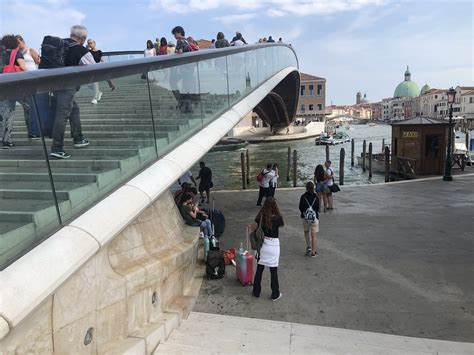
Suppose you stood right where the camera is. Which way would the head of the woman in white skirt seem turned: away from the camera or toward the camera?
away from the camera

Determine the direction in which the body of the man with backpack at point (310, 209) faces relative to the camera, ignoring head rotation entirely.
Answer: away from the camera

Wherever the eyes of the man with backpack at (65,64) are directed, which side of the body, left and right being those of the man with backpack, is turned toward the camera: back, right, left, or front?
right

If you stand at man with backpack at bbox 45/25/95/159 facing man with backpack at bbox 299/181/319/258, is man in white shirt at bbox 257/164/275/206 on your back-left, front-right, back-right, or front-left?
front-left

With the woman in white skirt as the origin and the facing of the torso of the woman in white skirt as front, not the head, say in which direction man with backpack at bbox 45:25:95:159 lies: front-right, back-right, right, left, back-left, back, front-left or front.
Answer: left

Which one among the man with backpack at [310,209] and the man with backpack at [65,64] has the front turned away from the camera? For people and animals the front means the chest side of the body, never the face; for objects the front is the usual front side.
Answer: the man with backpack at [310,209]

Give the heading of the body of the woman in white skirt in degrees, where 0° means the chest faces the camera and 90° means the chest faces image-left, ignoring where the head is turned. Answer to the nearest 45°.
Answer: approximately 180°
